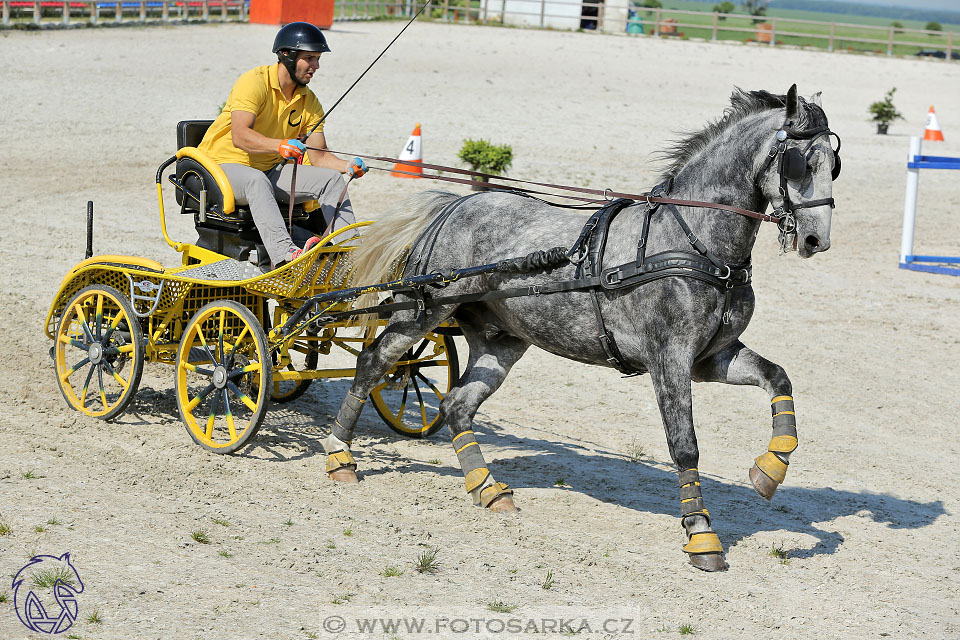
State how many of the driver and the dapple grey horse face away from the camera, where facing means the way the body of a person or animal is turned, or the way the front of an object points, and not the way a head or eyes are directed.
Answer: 0

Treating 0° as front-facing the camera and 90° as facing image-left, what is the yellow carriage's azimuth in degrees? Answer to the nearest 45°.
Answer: approximately 315°

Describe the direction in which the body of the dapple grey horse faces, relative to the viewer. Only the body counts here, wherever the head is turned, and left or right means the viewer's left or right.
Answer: facing the viewer and to the right of the viewer

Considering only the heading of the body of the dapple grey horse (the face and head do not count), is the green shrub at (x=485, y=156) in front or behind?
behind

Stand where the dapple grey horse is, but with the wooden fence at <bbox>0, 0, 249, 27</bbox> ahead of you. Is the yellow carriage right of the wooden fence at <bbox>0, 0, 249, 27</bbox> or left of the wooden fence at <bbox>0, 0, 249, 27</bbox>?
left

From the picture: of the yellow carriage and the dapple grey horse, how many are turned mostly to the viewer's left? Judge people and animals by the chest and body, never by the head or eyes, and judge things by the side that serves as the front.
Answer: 0

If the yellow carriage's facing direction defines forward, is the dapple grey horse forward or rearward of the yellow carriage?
forward

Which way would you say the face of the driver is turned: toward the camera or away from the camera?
toward the camera

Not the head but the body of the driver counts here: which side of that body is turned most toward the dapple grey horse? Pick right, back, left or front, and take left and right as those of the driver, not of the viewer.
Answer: front
